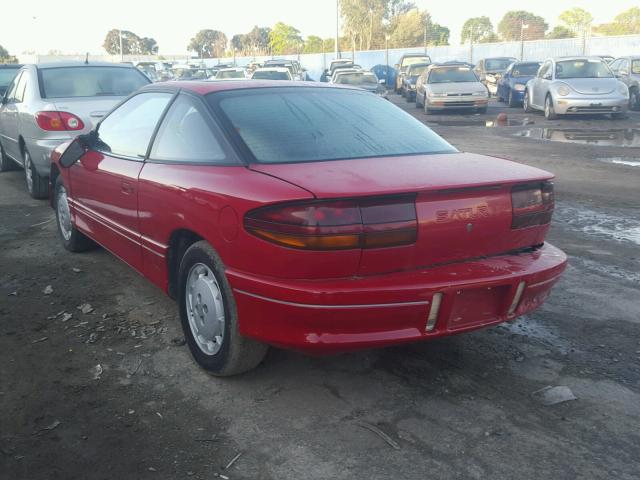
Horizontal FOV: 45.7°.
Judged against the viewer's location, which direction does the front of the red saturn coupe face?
facing away from the viewer and to the left of the viewer

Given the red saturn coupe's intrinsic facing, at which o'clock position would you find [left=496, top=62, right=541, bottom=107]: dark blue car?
The dark blue car is roughly at 2 o'clock from the red saturn coupe.

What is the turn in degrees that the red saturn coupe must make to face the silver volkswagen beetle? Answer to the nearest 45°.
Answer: approximately 90° to its right
